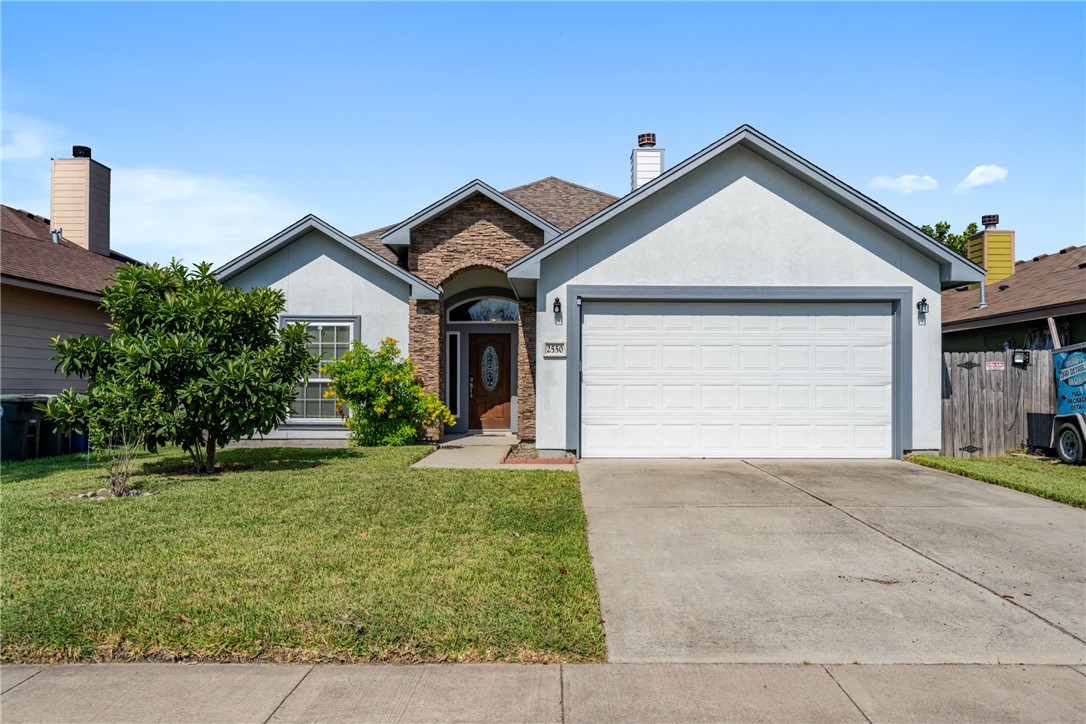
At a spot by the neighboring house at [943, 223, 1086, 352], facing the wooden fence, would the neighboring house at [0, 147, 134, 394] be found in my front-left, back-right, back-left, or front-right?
front-right

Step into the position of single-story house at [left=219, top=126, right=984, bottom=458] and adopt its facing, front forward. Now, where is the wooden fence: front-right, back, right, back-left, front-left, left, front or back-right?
left

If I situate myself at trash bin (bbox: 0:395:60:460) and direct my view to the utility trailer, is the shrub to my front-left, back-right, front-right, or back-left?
front-left

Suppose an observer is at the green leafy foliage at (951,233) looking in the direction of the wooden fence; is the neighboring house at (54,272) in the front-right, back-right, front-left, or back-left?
front-right

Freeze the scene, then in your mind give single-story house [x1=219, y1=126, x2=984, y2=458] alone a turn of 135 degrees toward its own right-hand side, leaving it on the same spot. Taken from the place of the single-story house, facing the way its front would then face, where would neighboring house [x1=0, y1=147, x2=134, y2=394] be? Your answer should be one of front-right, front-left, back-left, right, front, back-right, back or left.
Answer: front-left

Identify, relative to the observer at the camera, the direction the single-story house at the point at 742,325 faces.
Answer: facing the viewer

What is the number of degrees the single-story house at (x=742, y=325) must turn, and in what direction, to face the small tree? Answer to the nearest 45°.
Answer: approximately 90° to its right

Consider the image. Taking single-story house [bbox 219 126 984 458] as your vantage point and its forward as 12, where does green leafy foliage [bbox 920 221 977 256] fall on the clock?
The green leafy foliage is roughly at 7 o'clock from the single-story house.

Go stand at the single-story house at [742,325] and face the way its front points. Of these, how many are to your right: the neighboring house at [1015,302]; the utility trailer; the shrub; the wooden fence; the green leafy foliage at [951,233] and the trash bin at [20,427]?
2

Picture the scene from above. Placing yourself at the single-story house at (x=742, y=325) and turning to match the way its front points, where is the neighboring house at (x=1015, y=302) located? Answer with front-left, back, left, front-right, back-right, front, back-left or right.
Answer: back-left

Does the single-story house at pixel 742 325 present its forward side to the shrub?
no

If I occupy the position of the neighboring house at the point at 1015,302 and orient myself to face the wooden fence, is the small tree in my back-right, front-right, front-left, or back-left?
front-right

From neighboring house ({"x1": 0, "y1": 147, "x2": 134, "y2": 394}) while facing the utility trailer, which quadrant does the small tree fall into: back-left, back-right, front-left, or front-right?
front-right

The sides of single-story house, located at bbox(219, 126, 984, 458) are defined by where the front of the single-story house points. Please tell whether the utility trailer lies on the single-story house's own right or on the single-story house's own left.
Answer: on the single-story house's own left

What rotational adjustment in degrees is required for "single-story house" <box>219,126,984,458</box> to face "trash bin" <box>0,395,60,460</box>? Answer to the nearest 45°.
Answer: approximately 90° to its right
